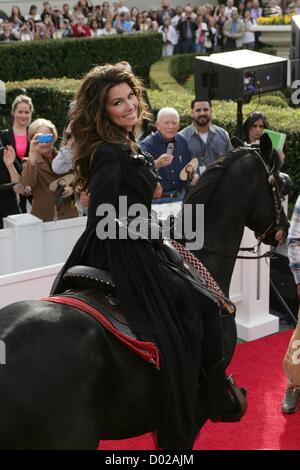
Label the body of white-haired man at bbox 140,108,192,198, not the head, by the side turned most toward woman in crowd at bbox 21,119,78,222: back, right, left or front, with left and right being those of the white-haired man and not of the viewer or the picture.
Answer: right

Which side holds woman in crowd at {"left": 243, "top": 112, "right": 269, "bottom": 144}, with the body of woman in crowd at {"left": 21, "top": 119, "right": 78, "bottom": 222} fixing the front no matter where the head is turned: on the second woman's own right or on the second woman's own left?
on the second woman's own left

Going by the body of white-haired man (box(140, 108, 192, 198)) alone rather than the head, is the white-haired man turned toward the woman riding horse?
yes

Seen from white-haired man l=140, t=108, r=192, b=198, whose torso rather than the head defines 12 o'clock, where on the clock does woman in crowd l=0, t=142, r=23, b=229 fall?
The woman in crowd is roughly at 3 o'clock from the white-haired man.

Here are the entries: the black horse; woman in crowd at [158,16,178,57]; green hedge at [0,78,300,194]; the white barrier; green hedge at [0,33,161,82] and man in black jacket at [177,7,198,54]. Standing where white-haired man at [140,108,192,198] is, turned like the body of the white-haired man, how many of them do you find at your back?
4

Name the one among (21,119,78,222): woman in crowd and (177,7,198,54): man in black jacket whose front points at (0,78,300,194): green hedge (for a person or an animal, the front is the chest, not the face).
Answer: the man in black jacket
